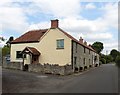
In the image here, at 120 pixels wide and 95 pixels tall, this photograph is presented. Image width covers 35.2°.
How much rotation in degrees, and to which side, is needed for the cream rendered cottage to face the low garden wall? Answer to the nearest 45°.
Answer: approximately 45° to its left

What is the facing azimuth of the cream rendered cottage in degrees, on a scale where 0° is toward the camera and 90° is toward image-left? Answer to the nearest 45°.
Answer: approximately 45°

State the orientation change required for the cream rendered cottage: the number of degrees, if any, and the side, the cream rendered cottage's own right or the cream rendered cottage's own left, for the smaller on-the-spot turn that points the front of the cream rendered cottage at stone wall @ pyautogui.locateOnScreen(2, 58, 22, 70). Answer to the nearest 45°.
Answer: approximately 45° to the cream rendered cottage's own right
